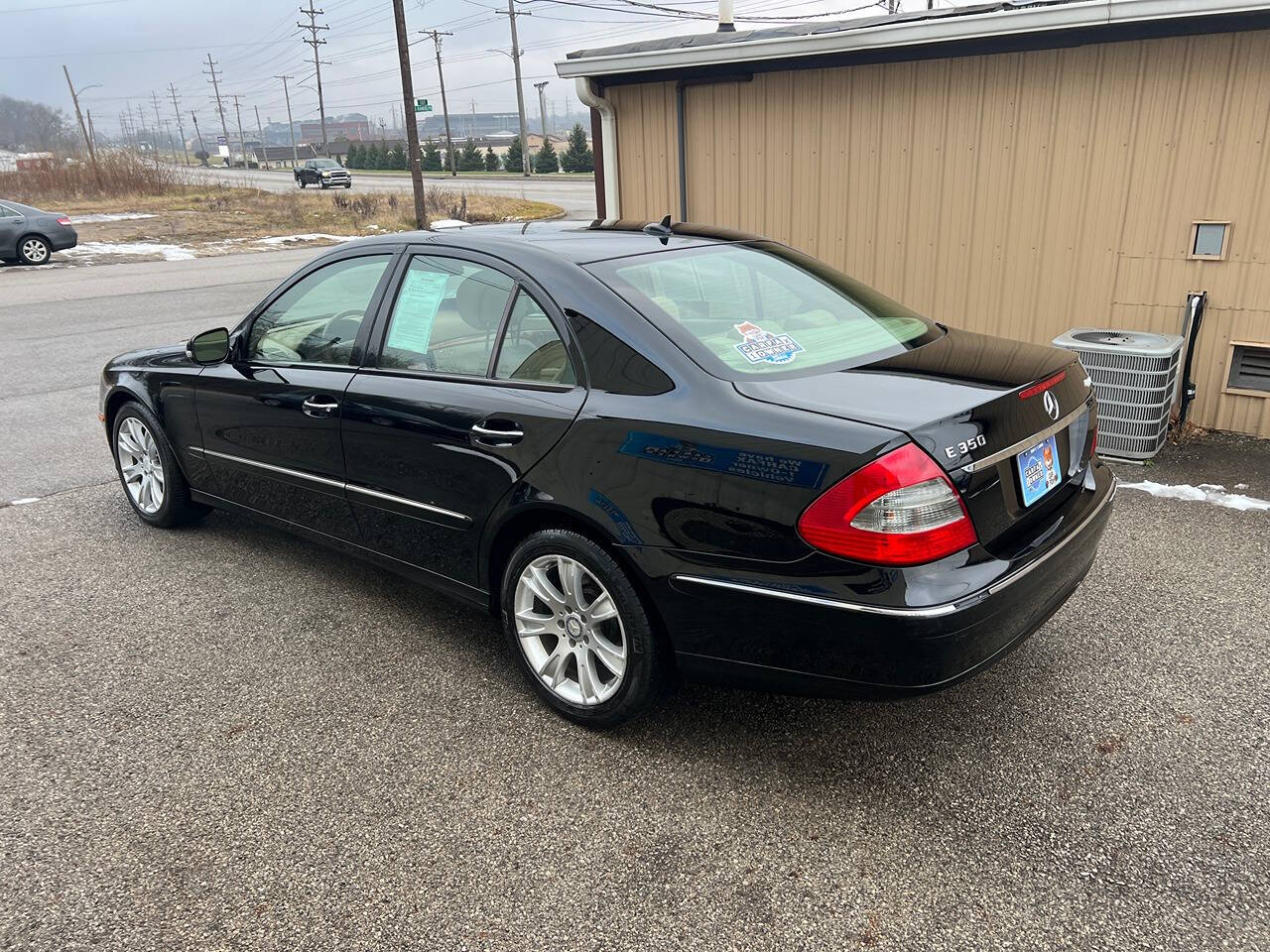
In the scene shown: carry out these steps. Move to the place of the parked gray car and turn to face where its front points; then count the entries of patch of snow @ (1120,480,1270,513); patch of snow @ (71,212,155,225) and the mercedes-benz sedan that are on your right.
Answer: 1

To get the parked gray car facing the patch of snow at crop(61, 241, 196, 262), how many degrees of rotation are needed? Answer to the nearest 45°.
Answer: approximately 135° to its right

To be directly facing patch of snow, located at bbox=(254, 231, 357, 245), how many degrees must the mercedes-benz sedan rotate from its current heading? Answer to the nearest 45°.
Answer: approximately 45° to its right

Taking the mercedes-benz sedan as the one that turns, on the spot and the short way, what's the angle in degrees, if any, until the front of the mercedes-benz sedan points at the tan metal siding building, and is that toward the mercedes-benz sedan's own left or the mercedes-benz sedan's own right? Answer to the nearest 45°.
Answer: approximately 90° to the mercedes-benz sedan's own right

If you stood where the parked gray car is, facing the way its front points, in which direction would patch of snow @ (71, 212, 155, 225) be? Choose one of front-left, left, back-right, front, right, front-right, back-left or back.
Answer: right

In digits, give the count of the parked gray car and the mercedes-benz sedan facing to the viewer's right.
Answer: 0

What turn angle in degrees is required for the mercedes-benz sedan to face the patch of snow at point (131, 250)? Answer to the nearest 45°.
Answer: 0° — it already faces it

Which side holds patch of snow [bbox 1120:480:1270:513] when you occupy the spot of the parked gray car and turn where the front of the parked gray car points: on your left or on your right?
on your left

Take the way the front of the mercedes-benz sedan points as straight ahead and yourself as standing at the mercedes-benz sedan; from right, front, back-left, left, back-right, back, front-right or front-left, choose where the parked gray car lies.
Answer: front

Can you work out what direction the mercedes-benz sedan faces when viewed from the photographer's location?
facing away from the viewer and to the left of the viewer

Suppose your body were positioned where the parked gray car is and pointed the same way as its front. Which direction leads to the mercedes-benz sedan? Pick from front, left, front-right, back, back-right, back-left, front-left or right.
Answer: left

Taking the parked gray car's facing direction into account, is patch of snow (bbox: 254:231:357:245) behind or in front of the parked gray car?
behind

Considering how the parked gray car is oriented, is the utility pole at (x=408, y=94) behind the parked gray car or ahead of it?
behind

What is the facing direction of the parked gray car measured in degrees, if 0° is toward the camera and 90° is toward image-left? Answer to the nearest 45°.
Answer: approximately 90°

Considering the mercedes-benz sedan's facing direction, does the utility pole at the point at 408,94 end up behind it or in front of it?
in front
